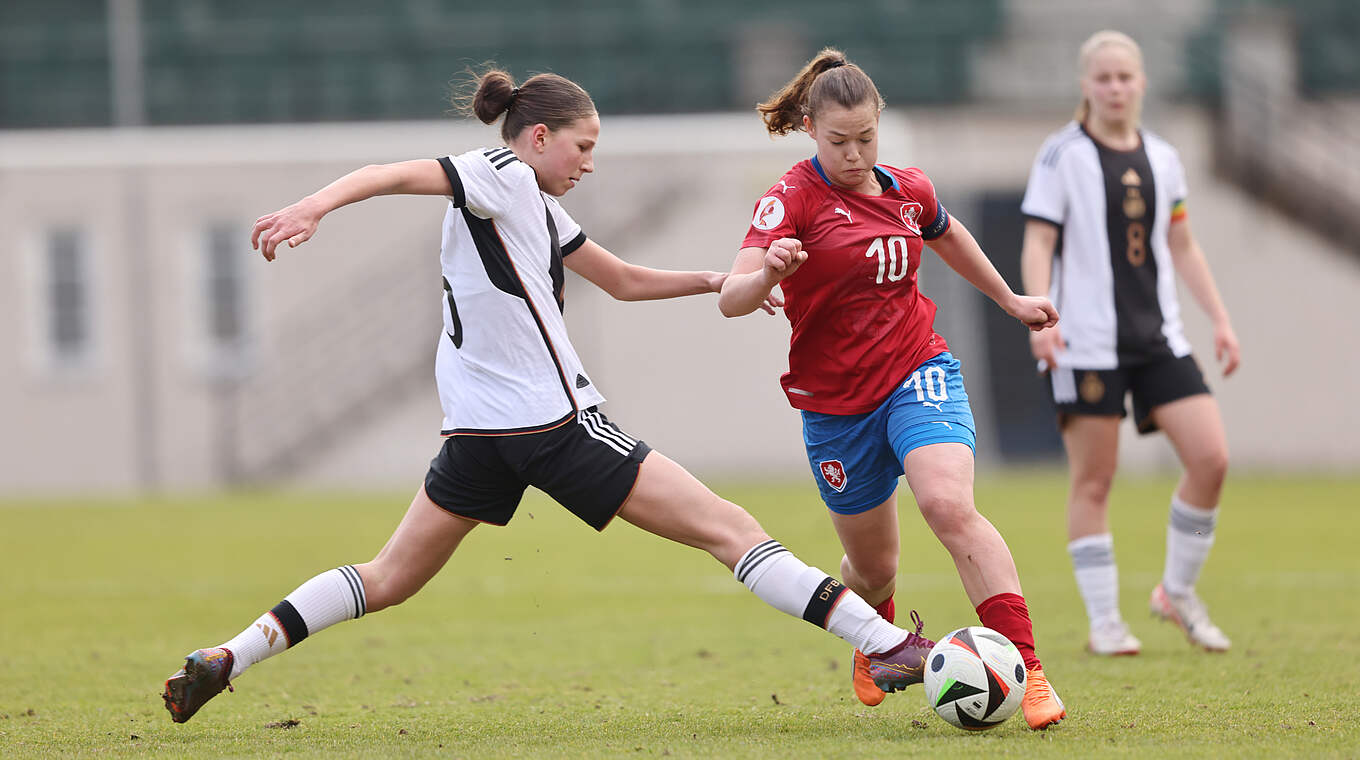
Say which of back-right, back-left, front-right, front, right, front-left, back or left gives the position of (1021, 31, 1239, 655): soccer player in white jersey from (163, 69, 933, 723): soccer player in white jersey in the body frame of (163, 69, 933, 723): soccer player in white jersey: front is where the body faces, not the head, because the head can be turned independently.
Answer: front-left

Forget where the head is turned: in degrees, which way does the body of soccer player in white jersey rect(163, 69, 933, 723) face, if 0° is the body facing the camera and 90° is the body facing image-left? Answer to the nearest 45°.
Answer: approximately 270°

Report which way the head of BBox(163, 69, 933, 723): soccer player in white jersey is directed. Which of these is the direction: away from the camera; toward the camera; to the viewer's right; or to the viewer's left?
to the viewer's right

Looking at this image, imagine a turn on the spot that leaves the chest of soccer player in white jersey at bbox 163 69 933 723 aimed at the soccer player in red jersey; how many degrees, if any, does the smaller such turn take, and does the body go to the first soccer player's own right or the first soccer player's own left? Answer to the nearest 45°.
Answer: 0° — they already face them
